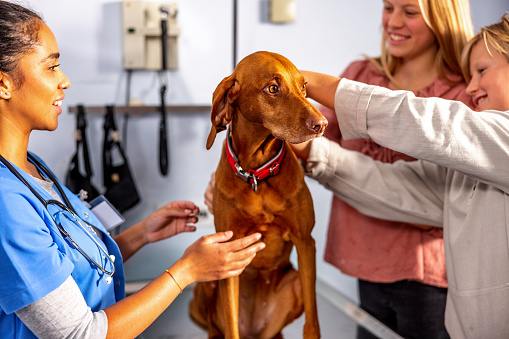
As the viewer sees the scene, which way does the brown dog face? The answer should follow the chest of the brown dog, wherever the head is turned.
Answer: toward the camera

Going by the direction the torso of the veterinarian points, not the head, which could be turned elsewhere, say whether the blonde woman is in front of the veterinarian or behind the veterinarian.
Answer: in front

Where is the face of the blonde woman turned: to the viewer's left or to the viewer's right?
to the viewer's left

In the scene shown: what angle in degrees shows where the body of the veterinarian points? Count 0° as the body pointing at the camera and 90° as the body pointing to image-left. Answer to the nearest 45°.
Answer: approximately 270°

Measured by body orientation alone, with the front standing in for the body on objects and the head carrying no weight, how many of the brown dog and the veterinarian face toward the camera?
1

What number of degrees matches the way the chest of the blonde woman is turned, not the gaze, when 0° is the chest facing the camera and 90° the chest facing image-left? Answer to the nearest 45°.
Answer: approximately 45°

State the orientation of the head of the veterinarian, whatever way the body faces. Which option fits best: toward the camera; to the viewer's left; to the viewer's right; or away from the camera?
to the viewer's right

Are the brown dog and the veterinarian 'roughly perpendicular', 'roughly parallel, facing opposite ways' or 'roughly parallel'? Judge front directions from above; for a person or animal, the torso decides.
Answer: roughly perpendicular

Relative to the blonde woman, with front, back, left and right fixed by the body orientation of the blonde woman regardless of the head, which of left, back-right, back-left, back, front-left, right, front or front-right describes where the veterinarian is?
front
